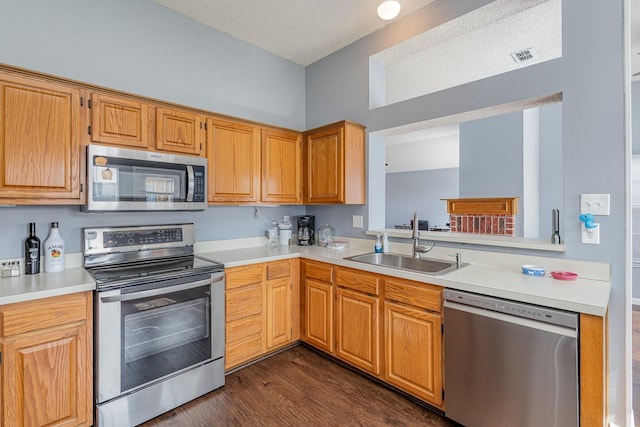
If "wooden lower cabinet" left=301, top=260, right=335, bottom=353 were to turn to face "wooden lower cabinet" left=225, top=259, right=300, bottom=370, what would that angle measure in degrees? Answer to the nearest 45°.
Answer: approximately 45° to its right

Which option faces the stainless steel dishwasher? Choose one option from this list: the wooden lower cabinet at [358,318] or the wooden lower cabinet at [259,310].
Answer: the wooden lower cabinet at [259,310]

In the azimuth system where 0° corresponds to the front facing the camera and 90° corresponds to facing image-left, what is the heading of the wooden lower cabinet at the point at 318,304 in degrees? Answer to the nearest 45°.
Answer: approximately 45°

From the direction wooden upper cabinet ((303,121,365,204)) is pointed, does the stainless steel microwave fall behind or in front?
in front

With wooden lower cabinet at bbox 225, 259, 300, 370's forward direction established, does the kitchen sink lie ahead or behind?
ahead

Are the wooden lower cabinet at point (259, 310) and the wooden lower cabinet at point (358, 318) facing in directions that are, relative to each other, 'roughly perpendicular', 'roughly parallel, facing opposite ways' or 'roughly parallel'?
roughly perpendicular

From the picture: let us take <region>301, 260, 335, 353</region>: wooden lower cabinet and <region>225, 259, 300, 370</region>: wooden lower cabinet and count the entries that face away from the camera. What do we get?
0

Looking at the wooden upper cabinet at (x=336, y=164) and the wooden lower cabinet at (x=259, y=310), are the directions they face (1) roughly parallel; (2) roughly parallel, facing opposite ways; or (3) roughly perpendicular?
roughly perpendicular

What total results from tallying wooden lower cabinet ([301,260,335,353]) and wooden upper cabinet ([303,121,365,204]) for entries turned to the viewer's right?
0

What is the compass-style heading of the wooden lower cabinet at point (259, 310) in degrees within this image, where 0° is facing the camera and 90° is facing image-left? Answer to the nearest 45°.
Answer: approximately 315°
